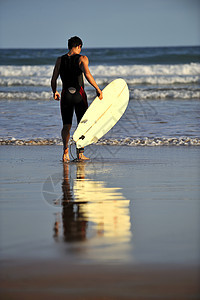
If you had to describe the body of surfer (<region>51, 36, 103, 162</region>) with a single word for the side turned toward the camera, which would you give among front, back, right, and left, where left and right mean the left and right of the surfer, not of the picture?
back
